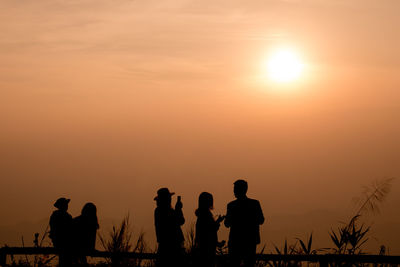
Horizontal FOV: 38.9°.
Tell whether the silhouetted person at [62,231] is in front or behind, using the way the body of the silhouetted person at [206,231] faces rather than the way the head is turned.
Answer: behind

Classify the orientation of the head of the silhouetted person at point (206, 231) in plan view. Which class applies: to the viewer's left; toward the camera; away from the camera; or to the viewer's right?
to the viewer's right

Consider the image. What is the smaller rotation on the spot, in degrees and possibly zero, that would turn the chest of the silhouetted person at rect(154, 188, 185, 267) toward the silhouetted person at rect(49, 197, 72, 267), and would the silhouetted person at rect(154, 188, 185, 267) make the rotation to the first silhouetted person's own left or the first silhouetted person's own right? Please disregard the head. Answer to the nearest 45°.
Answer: approximately 135° to the first silhouetted person's own left

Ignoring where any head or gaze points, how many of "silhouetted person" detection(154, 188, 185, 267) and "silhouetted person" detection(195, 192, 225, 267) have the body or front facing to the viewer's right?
2

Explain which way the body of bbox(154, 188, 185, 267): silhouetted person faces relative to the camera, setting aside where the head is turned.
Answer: to the viewer's right

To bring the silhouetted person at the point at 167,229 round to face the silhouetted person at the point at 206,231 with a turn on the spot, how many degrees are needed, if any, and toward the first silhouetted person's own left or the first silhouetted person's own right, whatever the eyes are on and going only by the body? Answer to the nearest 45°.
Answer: approximately 45° to the first silhouetted person's own right

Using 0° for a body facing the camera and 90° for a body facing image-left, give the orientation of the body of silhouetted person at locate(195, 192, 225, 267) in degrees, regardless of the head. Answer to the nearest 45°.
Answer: approximately 270°

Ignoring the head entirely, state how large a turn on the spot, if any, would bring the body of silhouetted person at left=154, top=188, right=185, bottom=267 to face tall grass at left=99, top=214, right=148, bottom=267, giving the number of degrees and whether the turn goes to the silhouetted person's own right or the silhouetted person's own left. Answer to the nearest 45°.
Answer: approximately 135° to the silhouetted person's own left
